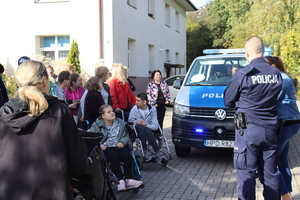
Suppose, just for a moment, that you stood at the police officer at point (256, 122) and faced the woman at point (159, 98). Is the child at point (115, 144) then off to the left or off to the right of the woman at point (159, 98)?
left

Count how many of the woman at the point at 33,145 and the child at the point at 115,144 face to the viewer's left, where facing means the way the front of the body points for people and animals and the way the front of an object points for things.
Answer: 0

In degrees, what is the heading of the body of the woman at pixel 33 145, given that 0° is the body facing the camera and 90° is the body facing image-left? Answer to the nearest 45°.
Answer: approximately 225°

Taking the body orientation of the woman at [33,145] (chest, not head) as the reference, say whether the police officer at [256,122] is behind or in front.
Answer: in front

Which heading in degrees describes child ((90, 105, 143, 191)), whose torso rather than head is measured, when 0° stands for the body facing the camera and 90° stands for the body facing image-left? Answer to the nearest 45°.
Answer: approximately 315°

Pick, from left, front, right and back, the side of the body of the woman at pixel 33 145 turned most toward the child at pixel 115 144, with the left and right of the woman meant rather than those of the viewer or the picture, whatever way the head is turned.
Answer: front

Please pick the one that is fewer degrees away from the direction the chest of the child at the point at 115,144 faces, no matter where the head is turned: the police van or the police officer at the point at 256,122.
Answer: the police officer
